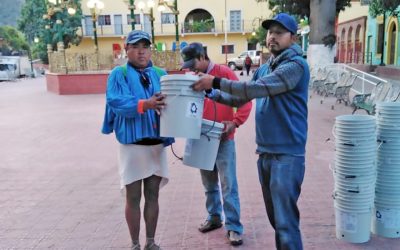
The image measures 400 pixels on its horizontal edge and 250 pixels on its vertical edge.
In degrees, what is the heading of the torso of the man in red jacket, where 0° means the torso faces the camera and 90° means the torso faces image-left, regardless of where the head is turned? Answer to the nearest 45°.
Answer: approximately 45°

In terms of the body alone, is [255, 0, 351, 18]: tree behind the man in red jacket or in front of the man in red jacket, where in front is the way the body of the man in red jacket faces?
behind

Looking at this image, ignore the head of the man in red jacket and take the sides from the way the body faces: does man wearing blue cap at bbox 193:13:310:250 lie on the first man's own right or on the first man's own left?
on the first man's own left

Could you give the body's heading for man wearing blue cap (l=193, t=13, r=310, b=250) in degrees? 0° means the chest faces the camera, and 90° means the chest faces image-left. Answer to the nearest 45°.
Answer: approximately 45°

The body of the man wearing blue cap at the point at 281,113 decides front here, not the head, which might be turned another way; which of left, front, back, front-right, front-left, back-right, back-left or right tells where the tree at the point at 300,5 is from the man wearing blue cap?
back-right

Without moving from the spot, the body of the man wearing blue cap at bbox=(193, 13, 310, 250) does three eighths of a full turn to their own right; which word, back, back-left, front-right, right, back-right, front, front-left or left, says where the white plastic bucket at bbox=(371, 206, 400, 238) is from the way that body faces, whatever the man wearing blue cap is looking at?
front-right

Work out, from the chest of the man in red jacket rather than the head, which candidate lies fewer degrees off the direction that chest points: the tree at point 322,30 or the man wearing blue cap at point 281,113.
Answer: the man wearing blue cap
